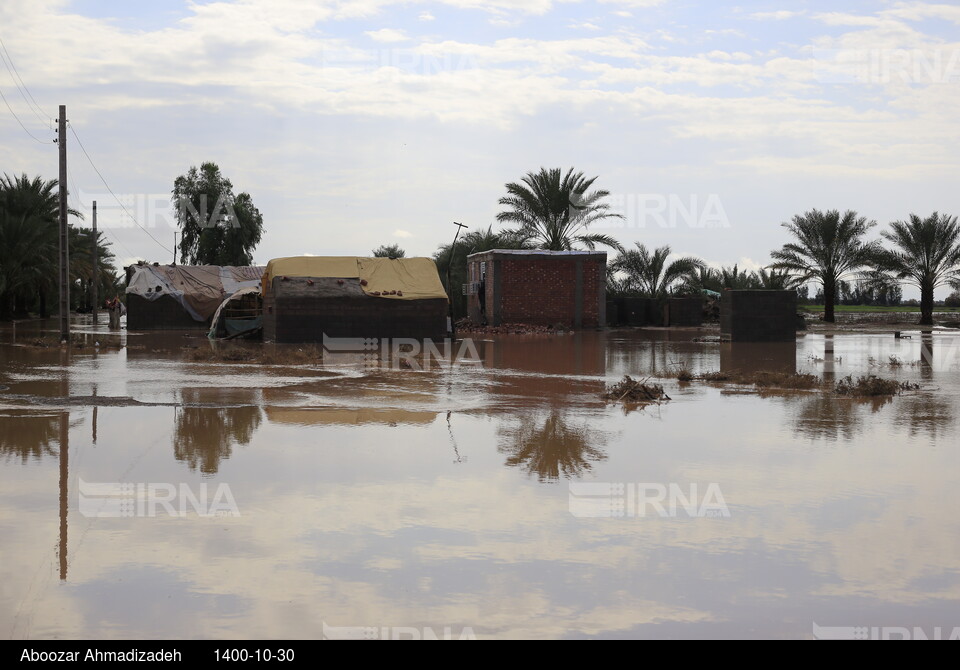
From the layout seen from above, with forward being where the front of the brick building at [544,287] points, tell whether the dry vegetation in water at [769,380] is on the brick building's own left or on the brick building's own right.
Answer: on the brick building's own left

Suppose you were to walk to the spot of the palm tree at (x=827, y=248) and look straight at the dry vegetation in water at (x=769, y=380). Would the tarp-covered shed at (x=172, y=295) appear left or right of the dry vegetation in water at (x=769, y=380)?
right

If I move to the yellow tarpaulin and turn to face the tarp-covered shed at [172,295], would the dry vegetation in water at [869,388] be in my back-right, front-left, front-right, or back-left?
back-left

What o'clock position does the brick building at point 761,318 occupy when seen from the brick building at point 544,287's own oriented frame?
the brick building at point 761,318 is roughly at 8 o'clock from the brick building at point 544,287.

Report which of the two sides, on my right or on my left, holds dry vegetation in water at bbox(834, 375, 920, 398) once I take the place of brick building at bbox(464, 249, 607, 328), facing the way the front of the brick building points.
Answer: on my left

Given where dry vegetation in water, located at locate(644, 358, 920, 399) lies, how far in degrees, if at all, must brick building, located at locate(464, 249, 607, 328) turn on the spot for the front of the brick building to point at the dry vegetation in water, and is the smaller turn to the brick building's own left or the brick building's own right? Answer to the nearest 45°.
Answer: approximately 90° to the brick building's own left

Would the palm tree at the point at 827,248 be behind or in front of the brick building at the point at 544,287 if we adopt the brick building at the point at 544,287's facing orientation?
behind
